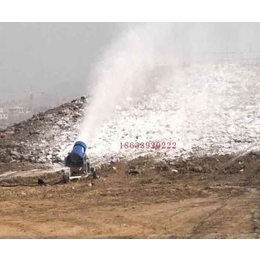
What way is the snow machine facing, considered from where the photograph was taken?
facing away from the viewer and to the right of the viewer

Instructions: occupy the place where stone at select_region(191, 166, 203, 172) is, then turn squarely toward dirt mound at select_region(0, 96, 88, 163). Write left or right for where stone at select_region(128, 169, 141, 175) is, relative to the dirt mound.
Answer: left

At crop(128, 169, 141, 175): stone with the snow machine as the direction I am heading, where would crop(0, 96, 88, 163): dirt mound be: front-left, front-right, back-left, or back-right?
front-right

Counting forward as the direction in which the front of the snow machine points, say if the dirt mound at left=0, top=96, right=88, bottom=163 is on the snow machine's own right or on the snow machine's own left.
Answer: on the snow machine's own left

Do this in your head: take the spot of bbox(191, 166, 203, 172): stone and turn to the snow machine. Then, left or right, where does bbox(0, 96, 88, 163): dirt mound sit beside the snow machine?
right

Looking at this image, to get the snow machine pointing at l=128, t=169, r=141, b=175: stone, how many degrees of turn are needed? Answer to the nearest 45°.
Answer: approximately 45° to its right

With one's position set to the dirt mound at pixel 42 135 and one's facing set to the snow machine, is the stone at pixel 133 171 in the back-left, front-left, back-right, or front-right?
front-left

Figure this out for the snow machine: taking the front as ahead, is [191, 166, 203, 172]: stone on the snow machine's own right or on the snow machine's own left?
on the snow machine's own right
